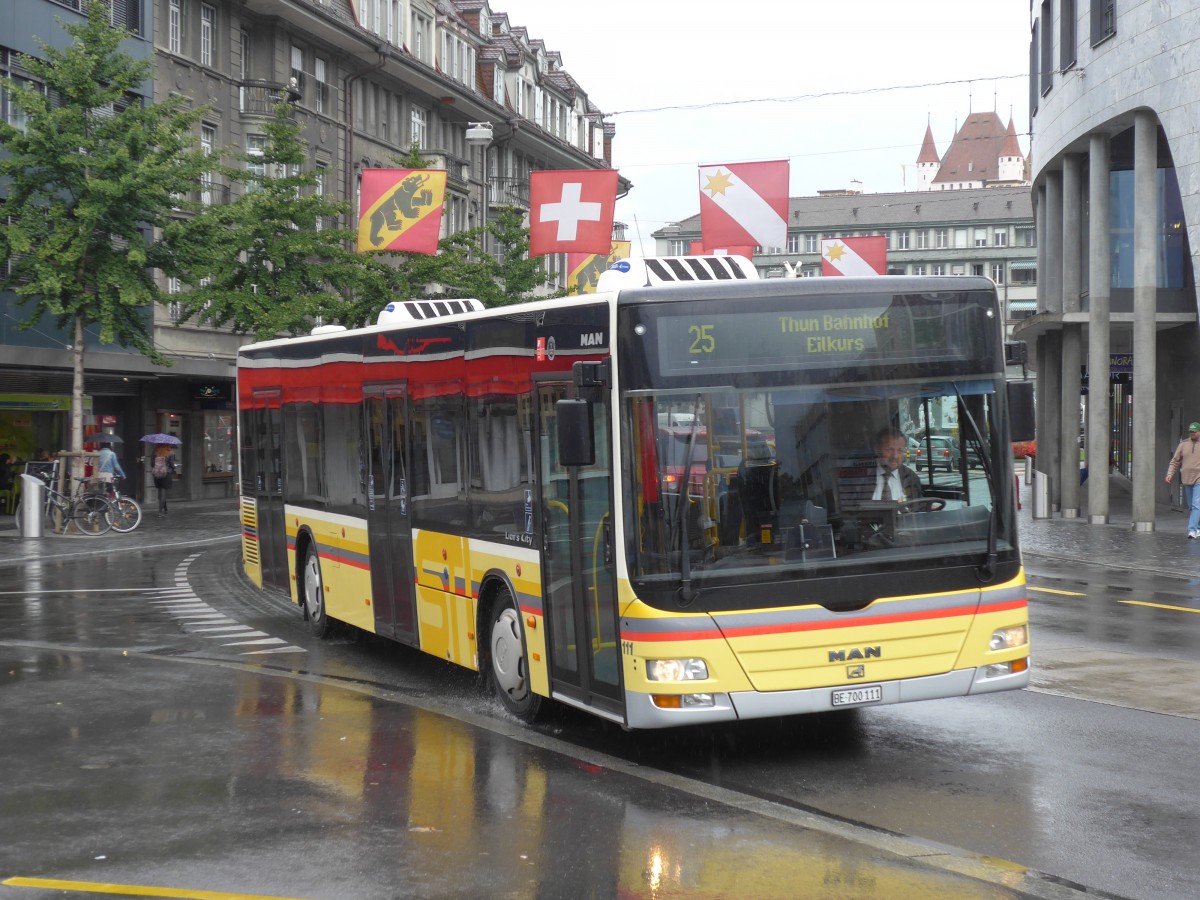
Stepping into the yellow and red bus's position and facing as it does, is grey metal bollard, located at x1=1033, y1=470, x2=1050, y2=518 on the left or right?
on its left

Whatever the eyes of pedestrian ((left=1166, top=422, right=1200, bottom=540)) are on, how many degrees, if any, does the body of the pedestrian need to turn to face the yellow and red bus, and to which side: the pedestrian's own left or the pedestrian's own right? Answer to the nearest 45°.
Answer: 0° — they already face it

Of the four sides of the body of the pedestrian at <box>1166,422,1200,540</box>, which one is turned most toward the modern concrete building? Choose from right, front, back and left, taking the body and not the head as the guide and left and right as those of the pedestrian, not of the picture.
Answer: back

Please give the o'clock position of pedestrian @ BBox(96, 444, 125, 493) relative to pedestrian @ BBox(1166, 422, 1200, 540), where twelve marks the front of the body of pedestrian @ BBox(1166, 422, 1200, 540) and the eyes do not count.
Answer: pedestrian @ BBox(96, 444, 125, 493) is roughly at 3 o'clock from pedestrian @ BBox(1166, 422, 1200, 540).

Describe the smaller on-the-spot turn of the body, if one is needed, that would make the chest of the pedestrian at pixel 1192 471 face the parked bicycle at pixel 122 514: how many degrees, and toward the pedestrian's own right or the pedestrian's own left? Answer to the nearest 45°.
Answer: approximately 90° to the pedestrian's own right

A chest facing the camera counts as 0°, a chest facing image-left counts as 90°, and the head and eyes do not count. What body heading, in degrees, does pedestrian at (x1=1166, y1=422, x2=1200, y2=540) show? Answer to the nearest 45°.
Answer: approximately 0°

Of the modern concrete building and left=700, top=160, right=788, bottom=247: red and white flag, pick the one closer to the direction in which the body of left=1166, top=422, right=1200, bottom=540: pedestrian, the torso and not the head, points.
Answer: the red and white flag

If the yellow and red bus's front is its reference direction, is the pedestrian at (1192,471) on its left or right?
on its left

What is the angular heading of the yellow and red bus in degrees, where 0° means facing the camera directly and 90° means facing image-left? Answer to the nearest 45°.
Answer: approximately 315°

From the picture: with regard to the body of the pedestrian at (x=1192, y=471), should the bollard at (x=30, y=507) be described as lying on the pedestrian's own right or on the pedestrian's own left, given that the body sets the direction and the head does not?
on the pedestrian's own right
